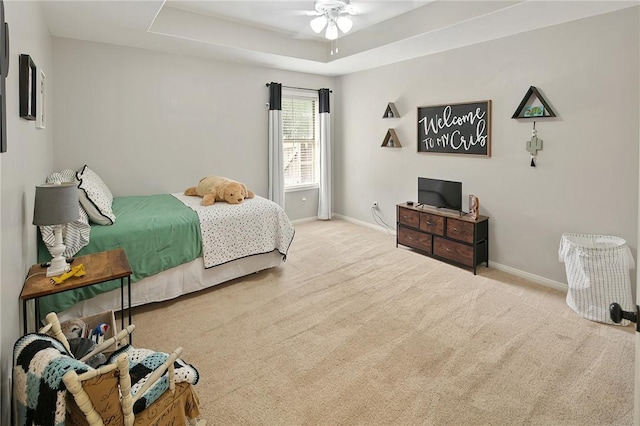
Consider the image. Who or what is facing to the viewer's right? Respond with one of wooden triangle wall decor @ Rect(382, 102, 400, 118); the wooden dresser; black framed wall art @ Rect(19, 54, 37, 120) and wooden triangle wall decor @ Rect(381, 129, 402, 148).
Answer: the black framed wall art

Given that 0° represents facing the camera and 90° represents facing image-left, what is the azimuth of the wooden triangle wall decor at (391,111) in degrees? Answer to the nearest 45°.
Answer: approximately 45°

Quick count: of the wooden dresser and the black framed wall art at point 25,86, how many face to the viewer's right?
1

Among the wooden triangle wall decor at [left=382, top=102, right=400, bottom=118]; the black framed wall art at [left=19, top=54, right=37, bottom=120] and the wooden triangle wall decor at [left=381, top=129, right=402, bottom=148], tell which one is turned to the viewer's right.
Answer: the black framed wall art

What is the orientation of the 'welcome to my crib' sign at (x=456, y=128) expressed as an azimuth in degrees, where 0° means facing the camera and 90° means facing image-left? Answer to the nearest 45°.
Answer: approximately 45°

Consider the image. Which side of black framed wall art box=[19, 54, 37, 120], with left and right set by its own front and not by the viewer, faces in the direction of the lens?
right

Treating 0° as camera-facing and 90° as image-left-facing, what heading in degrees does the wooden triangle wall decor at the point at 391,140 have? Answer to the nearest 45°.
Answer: approximately 45°
